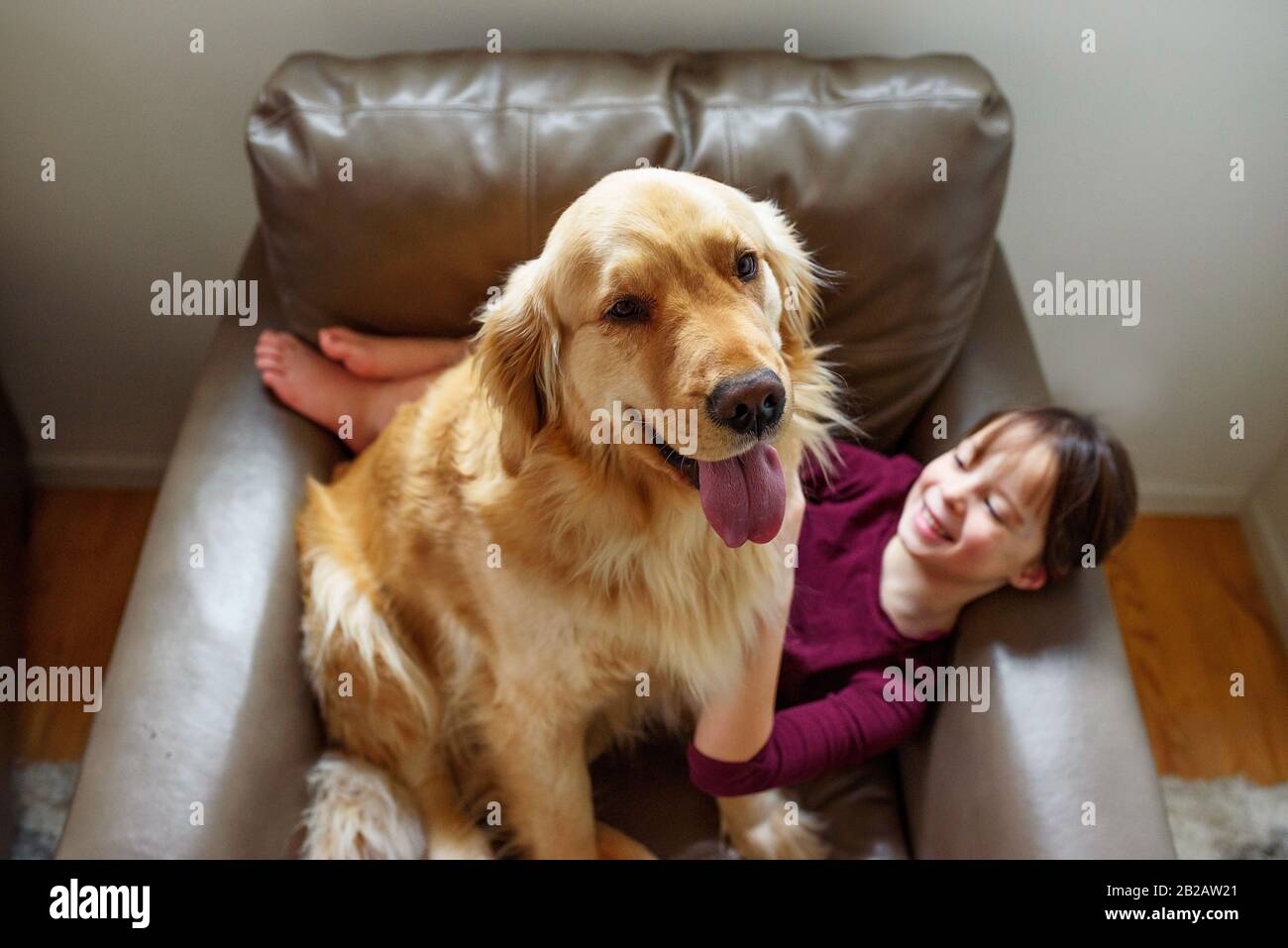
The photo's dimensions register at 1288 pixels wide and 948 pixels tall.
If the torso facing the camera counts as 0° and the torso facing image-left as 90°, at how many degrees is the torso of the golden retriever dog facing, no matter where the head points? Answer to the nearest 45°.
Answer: approximately 315°

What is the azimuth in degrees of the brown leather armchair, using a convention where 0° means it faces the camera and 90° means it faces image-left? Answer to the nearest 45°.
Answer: approximately 0°
